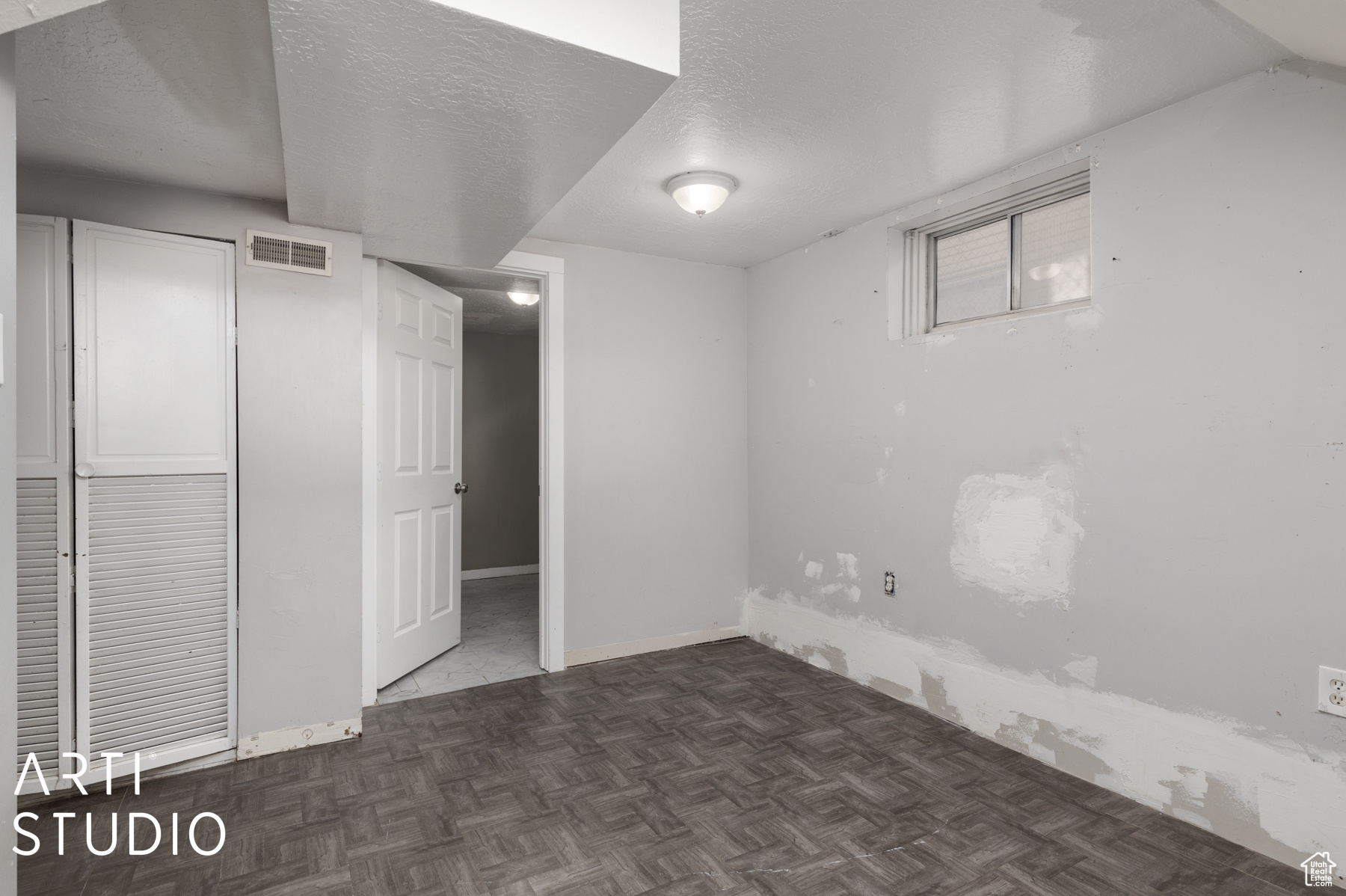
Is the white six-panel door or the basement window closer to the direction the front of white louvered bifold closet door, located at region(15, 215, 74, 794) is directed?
the basement window

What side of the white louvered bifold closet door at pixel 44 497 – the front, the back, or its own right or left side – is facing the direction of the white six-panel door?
left

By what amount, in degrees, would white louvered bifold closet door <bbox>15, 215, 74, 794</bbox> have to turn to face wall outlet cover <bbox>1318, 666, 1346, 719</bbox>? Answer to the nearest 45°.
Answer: approximately 45° to its left

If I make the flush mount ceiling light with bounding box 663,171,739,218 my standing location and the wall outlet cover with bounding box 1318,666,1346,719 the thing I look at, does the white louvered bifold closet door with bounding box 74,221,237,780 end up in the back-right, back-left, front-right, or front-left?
back-right

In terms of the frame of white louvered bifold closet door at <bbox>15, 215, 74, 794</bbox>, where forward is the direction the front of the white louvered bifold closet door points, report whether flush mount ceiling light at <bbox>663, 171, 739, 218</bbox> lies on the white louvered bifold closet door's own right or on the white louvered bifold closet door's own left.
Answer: on the white louvered bifold closet door's own left

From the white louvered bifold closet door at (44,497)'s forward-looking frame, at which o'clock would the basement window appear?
The basement window is roughly at 10 o'clock from the white louvered bifold closet door.

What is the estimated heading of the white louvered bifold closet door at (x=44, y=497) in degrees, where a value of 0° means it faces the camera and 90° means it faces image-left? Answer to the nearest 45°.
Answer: approximately 0°
